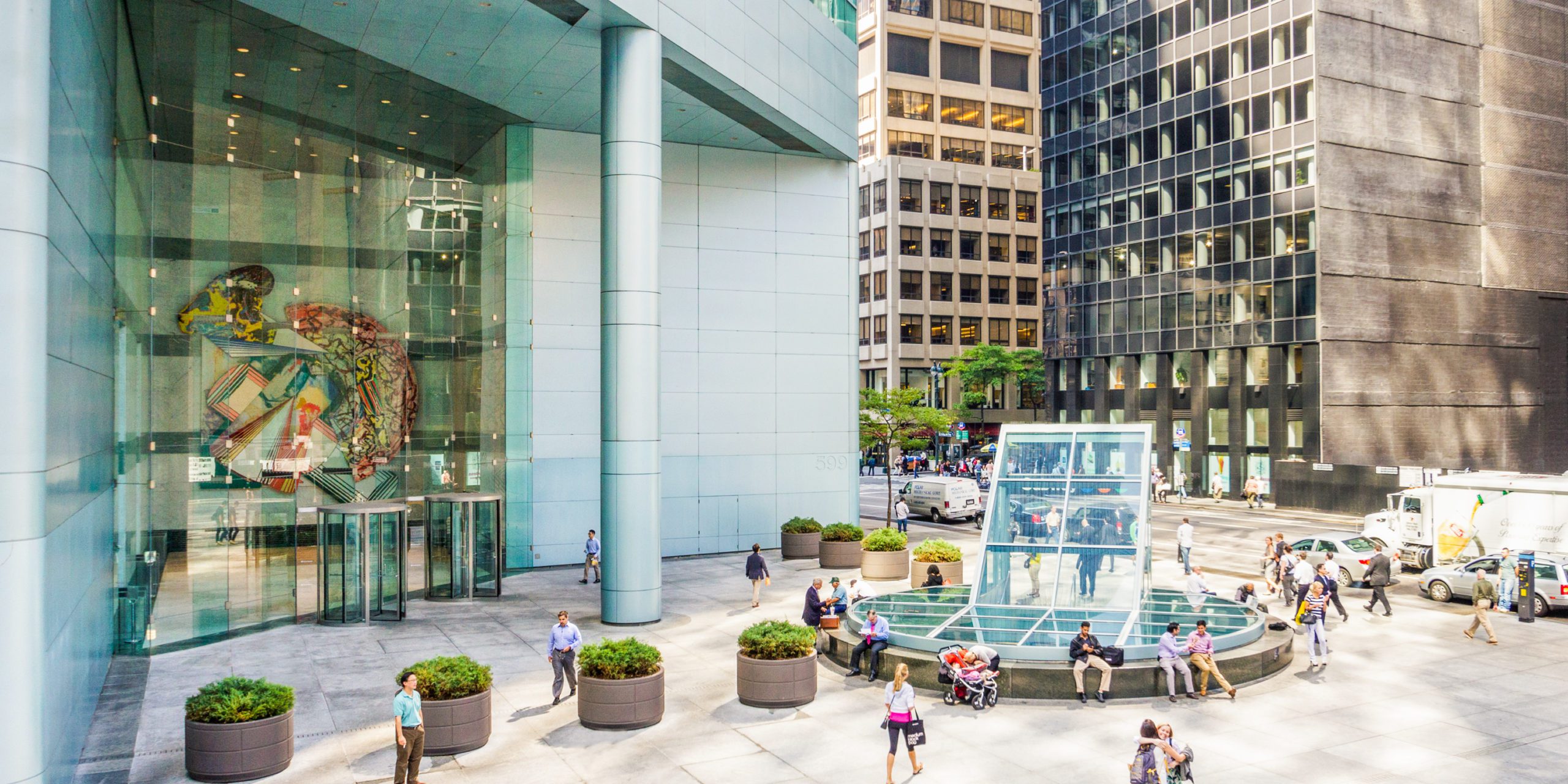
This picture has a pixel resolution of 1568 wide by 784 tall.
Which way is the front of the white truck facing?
to the viewer's left

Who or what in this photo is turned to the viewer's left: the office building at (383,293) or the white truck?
the white truck

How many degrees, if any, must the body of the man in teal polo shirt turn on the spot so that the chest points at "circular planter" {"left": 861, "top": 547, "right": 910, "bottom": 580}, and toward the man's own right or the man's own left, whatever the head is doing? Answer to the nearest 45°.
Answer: approximately 90° to the man's own left

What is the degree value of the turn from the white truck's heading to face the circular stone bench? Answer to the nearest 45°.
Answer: approximately 90° to its left

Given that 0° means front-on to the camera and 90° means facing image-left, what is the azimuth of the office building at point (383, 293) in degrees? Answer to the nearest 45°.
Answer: approximately 315°

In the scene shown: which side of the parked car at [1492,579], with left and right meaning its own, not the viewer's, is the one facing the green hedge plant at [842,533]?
front

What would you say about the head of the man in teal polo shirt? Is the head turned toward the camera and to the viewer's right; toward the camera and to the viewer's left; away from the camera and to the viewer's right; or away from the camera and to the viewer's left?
toward the camera and to the viewer's right

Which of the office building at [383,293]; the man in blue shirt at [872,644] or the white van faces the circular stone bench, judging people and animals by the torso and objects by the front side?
the office building

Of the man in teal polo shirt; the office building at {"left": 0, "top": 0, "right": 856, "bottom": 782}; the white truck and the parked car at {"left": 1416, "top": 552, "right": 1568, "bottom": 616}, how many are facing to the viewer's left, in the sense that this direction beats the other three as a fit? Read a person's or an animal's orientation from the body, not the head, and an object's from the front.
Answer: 2

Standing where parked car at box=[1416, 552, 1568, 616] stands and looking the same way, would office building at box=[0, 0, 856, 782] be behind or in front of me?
in front

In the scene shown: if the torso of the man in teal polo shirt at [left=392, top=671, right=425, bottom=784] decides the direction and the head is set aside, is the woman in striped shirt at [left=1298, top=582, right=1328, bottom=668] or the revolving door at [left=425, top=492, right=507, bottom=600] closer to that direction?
the woman in striped shirt

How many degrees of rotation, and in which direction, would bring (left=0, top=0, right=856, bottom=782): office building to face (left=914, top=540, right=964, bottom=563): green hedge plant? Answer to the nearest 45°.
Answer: approximately 45° to its left
